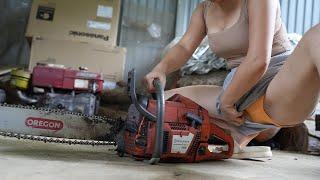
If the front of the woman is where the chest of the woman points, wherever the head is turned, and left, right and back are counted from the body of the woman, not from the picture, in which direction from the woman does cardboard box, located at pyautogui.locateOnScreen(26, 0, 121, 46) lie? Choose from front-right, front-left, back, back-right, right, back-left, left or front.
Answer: right

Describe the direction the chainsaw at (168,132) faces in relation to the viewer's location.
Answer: facing to the left of the viewer

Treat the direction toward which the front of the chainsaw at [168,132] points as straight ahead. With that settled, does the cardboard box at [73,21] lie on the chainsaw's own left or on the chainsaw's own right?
on the chainsaw's own right

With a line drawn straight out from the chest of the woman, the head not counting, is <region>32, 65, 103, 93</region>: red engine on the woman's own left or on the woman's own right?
on the woman's own right

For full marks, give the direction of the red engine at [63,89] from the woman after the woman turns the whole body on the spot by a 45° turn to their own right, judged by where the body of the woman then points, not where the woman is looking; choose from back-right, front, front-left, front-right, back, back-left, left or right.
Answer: front-right

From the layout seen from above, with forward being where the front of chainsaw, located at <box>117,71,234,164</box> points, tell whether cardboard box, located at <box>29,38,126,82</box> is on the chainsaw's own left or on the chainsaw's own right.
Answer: on the chainsaw's own right

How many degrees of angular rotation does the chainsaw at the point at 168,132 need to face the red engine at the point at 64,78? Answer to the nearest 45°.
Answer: approximately 45° to its right

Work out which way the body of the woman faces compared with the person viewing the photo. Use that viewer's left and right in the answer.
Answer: facing the viewer and to the left of the viewer
